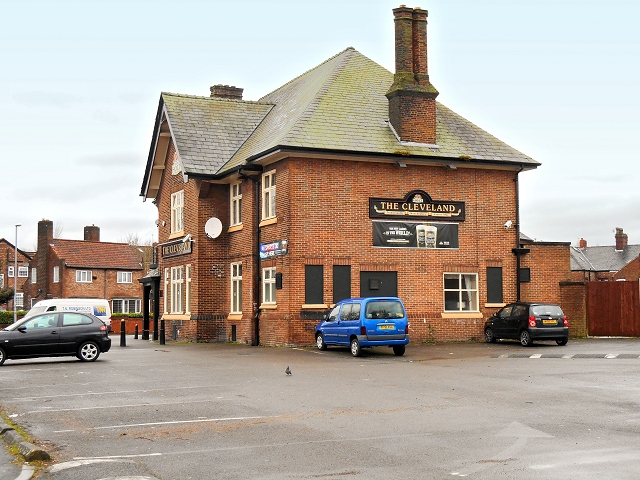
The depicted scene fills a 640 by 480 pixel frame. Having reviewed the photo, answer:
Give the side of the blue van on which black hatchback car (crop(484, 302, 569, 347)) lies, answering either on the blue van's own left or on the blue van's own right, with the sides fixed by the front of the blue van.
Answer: on the blue van's own right

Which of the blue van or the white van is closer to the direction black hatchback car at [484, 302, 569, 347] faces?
the white van

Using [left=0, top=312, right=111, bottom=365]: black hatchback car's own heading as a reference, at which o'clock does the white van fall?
The white van is roughly at 3 o'clock from the black hatchback car.

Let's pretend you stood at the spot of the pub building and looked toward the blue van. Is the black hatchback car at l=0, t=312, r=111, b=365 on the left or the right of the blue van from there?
right

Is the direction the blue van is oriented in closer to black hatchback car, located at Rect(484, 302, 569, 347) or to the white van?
the white van

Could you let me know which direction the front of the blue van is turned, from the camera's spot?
facing away from the viewer and to the left of the viewer

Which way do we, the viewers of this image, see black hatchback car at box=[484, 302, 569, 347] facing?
facing away from the viewer and to the left of the viewer

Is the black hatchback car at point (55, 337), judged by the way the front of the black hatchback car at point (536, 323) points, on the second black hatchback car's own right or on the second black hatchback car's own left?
on the second black hatchback car's own left

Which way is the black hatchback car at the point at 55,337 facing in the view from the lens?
facing to the left of the viewer
